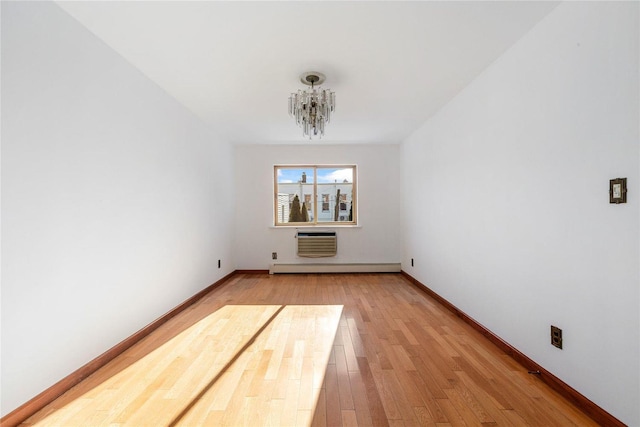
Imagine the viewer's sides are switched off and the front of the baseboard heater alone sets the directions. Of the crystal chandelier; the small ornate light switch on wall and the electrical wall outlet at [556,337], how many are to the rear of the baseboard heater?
0

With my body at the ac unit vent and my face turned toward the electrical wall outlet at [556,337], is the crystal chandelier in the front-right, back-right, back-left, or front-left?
front-right

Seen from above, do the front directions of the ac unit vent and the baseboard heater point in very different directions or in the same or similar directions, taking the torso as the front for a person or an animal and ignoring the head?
same or similar directions

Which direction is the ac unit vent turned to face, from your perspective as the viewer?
facing the viewer

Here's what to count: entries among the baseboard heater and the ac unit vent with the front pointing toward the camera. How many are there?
2

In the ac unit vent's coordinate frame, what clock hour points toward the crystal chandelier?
The crystal chandelier is roughly at 12 o'clock from the ac unit vent.

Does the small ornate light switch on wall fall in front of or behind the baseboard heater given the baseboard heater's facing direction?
in front
